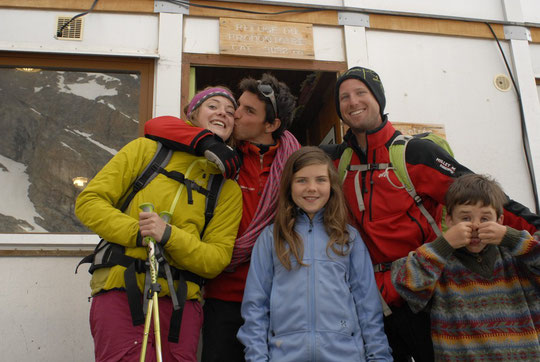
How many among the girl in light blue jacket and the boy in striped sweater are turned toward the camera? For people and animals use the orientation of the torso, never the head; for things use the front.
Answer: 2

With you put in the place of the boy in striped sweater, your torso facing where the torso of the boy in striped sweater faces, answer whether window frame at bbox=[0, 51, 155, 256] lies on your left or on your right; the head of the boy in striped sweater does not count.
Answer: on your right

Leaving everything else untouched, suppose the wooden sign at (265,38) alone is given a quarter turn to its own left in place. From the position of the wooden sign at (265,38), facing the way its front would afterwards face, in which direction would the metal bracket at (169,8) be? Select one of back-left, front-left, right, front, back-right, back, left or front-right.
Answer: back

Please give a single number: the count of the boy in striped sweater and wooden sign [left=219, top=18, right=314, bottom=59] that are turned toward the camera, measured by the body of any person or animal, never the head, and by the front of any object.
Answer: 2

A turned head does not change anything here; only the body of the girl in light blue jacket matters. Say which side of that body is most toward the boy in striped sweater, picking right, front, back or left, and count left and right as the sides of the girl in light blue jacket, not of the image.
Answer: left
